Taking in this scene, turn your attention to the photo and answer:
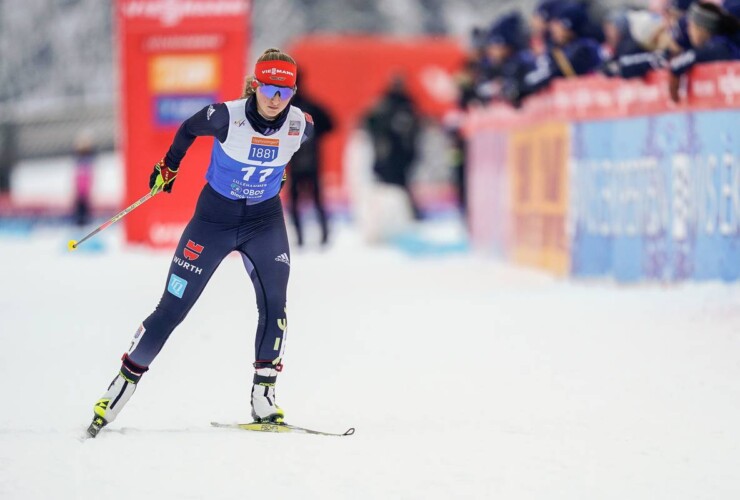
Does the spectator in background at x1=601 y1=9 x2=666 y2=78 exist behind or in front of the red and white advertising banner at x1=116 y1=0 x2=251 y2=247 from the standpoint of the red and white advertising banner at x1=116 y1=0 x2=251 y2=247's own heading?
in front

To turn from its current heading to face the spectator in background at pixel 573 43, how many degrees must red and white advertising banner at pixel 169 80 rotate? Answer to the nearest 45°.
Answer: approximately 45° to its left

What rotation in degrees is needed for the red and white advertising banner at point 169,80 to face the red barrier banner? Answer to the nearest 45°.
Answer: approximately 45° to its left

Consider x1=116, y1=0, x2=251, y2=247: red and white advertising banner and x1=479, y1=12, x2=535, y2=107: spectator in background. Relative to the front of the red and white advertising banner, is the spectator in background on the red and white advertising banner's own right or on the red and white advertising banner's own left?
on the red and white advertising banner's own left

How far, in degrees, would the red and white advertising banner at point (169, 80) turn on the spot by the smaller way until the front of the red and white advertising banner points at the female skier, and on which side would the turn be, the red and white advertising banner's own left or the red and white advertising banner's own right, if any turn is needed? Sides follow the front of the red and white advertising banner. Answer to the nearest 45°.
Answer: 0° — it already faces them

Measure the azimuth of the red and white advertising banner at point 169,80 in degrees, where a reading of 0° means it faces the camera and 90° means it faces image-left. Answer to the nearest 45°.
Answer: approximately 0°

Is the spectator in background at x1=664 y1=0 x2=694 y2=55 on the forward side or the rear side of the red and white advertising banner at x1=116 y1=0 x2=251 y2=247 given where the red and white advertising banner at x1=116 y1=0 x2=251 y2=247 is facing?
on the forward side

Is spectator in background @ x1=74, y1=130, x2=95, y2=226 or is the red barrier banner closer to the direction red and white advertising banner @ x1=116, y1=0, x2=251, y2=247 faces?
the red barrier banner

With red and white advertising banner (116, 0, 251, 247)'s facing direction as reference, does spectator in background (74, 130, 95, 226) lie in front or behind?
behind

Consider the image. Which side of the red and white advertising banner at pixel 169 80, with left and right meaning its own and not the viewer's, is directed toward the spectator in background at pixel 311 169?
left
